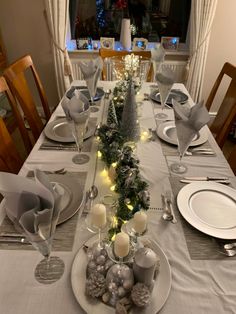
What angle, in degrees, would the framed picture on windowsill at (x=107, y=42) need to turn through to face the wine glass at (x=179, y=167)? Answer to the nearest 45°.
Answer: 0° — it already faces it

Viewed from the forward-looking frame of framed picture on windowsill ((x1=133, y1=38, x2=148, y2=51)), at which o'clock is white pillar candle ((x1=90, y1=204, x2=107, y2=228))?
The white pillar candle is roughly at 12 o'clock from the framed picture on windowsill.

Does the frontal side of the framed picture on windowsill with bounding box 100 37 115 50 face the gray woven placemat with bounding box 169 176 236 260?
yes

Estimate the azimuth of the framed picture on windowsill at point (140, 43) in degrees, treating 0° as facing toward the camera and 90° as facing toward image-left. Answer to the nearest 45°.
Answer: approximately 0°

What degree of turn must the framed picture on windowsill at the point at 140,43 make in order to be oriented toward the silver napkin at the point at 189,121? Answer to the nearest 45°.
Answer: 0° — it already faces it

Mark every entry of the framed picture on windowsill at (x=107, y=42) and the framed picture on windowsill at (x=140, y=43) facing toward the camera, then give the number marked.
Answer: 2

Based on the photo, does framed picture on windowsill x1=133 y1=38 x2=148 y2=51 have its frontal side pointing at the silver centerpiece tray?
yes

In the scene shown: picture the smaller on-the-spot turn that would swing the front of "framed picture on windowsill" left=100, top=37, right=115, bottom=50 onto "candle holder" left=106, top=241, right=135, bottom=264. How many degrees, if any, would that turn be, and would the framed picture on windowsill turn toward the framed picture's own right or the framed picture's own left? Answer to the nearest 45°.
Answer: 0° — it already faces it

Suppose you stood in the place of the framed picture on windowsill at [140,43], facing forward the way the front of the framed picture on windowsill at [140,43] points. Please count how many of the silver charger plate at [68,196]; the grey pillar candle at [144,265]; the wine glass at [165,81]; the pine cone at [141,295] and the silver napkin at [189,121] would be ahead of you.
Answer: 5

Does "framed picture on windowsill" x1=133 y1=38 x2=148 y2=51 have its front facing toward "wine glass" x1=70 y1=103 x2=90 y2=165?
yes

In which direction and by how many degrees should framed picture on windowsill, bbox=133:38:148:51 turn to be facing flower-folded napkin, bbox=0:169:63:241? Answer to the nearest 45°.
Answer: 0° — it already faces it

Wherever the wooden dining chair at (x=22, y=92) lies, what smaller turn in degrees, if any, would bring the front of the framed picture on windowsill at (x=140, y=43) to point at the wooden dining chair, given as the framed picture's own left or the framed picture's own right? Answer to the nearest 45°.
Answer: approximately 45° to the framed picture's own right
